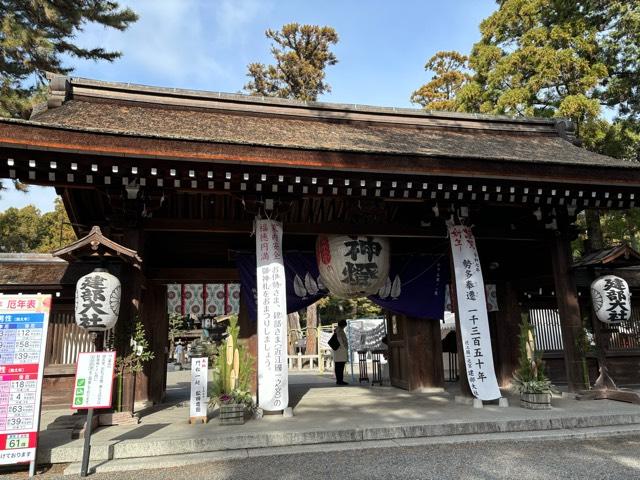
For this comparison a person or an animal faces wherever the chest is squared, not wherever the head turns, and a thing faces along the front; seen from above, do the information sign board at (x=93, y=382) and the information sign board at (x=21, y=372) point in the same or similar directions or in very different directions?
same or similar directions

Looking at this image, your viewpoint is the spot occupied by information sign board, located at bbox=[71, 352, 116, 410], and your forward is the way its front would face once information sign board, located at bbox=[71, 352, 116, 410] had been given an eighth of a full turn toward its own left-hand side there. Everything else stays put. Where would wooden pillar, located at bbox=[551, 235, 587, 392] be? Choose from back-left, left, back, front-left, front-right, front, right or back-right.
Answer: front-left

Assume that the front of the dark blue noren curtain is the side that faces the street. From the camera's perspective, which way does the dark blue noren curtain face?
toward the camera

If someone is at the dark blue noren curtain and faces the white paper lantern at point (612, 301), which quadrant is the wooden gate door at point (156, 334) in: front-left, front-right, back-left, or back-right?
back-right

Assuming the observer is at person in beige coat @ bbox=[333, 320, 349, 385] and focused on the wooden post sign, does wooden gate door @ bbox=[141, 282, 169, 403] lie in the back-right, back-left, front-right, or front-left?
front-right

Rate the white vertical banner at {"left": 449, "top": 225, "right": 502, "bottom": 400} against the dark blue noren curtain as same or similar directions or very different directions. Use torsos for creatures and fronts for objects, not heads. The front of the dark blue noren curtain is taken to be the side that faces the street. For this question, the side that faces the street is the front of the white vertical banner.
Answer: same or similar directions

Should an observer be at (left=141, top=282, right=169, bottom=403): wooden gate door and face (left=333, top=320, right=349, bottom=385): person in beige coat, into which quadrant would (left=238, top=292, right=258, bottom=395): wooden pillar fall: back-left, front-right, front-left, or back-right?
front-right

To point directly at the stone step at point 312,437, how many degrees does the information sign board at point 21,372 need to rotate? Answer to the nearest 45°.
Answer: approximately 90° to its left

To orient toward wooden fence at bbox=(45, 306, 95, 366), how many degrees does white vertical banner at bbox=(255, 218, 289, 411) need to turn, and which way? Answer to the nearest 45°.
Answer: approximately 135° to its right

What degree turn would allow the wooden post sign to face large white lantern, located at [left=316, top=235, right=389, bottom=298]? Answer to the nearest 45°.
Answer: approximately 90° to its left

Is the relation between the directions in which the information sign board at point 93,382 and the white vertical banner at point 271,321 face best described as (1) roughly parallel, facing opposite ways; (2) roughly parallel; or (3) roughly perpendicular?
roughly parallel

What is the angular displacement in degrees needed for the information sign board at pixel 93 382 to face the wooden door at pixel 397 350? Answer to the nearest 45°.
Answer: approximately 135° to its left

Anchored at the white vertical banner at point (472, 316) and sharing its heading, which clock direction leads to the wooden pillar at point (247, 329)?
The wooden pillar is roughly at 3 o'clock from the white vertical banner.

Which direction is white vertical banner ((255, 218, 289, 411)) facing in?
toward the camera

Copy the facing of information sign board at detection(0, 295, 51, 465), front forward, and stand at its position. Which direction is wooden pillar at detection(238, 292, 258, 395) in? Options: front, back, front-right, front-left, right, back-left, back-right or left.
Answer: back-left
